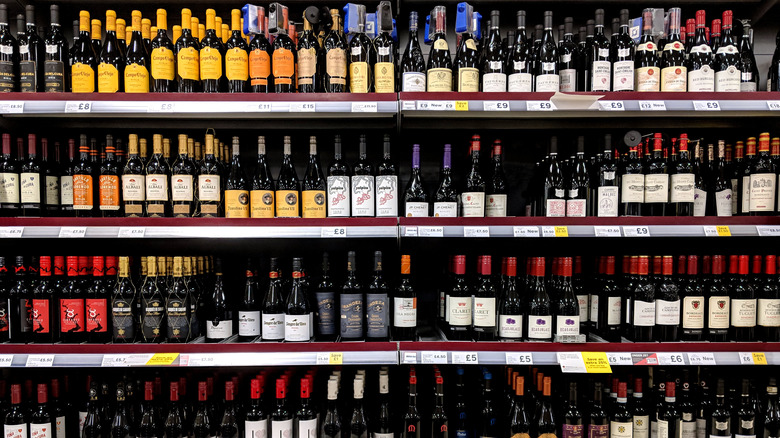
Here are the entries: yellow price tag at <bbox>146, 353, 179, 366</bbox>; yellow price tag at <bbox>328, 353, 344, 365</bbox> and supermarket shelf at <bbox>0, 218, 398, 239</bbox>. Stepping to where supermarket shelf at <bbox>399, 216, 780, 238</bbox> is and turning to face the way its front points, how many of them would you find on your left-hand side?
0

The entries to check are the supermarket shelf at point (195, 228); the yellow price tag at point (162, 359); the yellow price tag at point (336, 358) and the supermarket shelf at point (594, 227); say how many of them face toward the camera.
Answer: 4

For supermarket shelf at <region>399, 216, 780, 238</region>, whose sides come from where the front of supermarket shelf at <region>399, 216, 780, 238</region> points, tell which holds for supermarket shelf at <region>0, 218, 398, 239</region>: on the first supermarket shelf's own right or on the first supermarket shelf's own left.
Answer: on the first supermarket shelf's own right

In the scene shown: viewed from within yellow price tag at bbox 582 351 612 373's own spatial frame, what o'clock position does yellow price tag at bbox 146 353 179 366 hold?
yellow price tag at bbox 146 353 179 366 is roughly at 2 o'clock from yellow price tag at bbox 582 351 612 373.

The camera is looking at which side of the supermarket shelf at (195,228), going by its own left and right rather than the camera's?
front

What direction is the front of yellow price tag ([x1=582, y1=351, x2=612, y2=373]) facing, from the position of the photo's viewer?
facing the viewer

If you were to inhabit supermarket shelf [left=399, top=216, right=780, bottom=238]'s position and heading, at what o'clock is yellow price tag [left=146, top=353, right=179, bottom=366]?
The yellow price tag is roughly at 2 o'clock from the supermarket shelf.

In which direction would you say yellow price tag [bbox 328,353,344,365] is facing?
toward the camera

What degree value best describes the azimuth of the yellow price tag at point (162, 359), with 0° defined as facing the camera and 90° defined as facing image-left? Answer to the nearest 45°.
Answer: approximately 0°

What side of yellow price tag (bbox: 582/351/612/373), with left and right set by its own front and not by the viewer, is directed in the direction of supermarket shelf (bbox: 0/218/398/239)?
right

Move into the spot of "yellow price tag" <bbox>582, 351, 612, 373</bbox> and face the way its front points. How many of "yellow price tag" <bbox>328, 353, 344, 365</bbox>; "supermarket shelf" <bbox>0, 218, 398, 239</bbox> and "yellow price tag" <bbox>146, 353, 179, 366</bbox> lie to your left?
0

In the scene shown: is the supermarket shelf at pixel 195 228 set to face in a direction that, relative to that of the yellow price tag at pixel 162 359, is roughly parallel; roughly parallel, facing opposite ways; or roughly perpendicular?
roughly parallel

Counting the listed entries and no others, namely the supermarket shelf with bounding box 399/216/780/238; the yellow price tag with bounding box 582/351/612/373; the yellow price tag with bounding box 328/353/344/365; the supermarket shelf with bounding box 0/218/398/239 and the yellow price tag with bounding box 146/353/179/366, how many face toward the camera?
5

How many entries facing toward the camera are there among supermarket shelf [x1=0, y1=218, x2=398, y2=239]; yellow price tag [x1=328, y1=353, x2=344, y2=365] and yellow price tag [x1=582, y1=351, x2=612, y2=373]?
3

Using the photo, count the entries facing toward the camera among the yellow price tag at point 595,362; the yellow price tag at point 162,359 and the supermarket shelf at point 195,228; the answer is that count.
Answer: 3

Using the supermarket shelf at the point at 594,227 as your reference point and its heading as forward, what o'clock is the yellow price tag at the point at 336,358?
The yellow price tag is roughly at 2 o'clock from the supermarket shelf.

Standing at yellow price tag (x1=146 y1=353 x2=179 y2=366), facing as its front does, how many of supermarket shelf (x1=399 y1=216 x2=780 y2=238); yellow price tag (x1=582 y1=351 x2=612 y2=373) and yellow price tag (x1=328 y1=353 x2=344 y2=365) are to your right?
0
